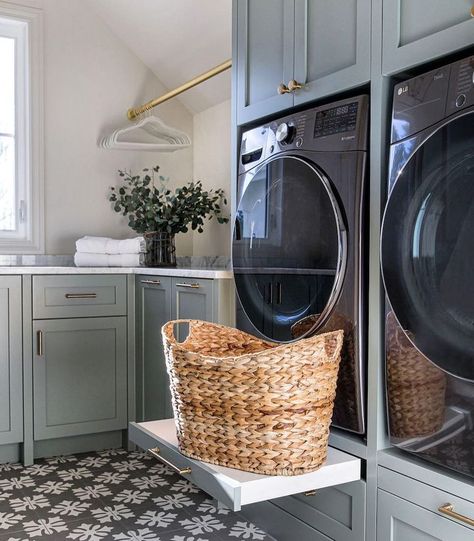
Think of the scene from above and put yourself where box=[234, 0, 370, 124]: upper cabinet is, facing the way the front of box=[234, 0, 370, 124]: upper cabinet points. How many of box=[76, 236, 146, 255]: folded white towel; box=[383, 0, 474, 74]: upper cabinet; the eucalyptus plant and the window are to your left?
1

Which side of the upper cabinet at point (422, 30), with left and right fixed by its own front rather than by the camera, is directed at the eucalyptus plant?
right

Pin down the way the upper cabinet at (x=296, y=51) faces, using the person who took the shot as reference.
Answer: facing the viewer and to the left of the viewer

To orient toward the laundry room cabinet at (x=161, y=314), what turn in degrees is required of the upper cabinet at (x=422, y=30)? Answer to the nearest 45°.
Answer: approximately 90° to its right

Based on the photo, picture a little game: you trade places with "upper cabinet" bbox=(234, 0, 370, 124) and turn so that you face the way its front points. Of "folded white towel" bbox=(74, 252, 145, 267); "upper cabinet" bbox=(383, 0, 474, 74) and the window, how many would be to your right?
2

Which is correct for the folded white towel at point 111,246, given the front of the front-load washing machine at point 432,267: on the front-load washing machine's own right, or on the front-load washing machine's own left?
on the front-load washing machine's own right

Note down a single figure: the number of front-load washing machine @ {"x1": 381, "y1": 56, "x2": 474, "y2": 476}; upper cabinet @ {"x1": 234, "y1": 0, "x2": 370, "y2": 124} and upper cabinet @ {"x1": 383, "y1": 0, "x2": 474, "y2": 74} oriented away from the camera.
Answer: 0

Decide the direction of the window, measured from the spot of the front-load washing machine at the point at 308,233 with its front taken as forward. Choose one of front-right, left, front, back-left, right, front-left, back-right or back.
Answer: right

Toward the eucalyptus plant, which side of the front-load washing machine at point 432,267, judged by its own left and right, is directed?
right
